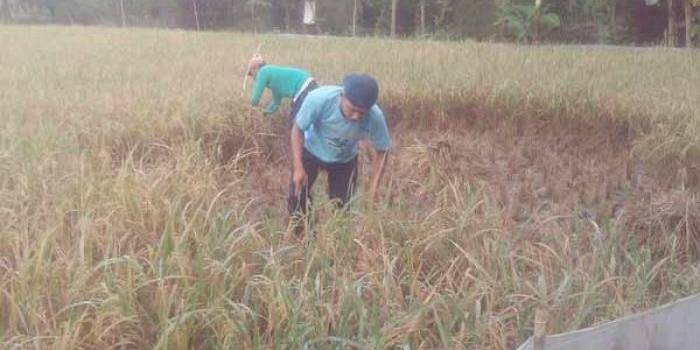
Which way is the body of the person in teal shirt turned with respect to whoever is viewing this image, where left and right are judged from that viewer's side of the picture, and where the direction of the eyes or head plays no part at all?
facing to the left of the viewer

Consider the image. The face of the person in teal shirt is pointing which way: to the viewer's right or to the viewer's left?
to the viewer's left
